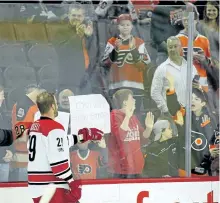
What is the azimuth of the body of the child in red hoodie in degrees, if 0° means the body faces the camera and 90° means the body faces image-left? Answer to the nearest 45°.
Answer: approximately 315°

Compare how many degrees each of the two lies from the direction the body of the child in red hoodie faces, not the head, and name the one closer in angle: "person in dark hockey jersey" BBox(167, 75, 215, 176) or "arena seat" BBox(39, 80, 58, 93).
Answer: the person in dark hockey jersey

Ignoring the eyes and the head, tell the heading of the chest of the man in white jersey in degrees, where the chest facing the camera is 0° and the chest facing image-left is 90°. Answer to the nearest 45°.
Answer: approximately 225°
